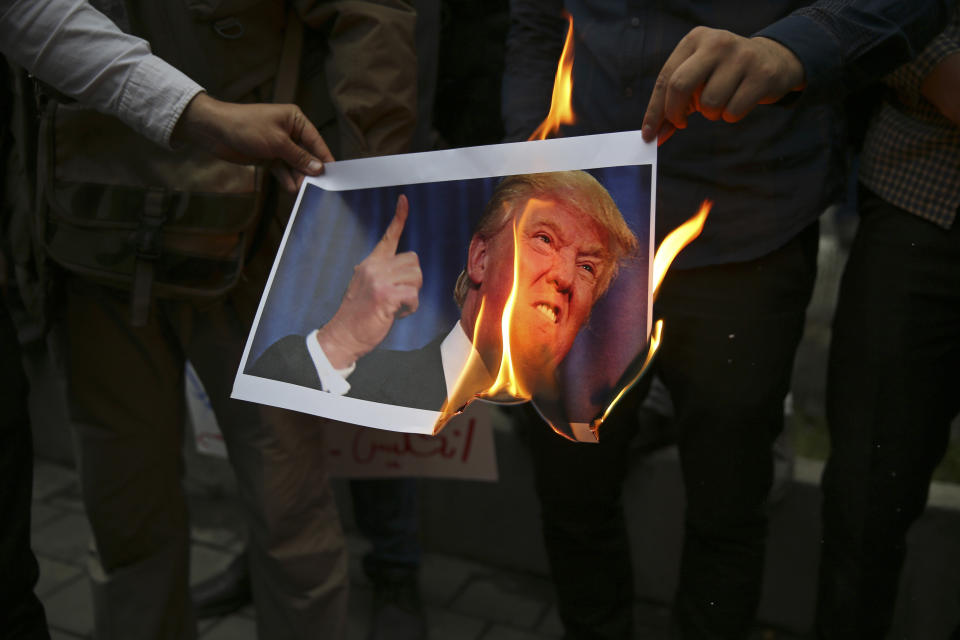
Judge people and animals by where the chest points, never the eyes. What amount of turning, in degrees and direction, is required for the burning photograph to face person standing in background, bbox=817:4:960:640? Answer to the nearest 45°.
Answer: approximately 135° to its left

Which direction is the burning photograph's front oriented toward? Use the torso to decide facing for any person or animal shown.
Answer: toward the camera
